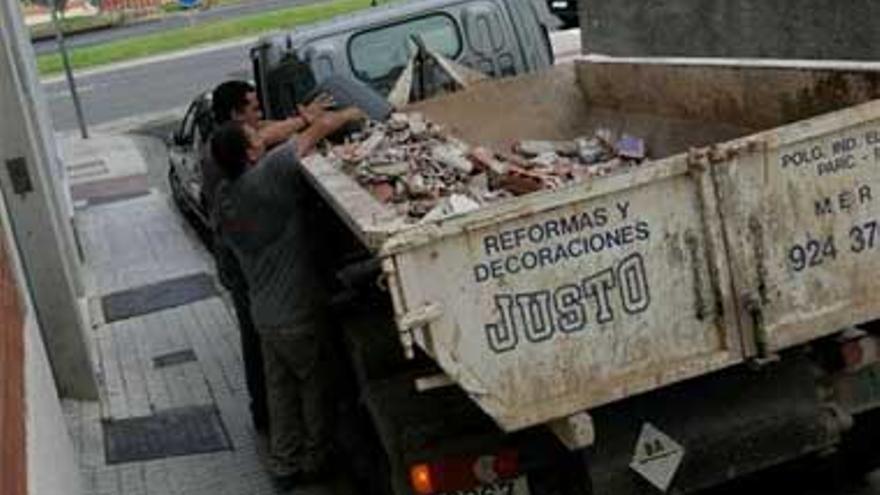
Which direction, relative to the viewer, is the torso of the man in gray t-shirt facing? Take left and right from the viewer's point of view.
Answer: facing away from the viewer and to the right of the viewer

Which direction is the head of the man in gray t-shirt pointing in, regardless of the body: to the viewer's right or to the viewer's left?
to the viewer's right

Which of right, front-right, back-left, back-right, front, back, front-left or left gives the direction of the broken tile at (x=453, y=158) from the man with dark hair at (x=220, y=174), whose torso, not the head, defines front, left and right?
front-right

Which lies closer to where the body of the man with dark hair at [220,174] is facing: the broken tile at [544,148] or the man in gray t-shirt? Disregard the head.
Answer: the broken tile

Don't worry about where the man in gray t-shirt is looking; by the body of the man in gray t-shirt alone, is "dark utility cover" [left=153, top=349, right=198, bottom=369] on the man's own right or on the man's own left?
on the man's own left

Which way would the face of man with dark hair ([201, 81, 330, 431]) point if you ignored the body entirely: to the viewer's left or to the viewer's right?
to the viewer's right

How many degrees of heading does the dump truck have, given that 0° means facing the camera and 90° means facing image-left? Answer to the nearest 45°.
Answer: approximately 135°

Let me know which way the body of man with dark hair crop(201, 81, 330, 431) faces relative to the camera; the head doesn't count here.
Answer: to the viewer's right

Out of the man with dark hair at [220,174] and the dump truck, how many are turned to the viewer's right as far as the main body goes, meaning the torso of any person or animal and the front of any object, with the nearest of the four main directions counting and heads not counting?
1

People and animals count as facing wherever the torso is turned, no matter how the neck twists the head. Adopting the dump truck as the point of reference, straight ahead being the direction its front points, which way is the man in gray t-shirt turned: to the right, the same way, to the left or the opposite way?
to the right
